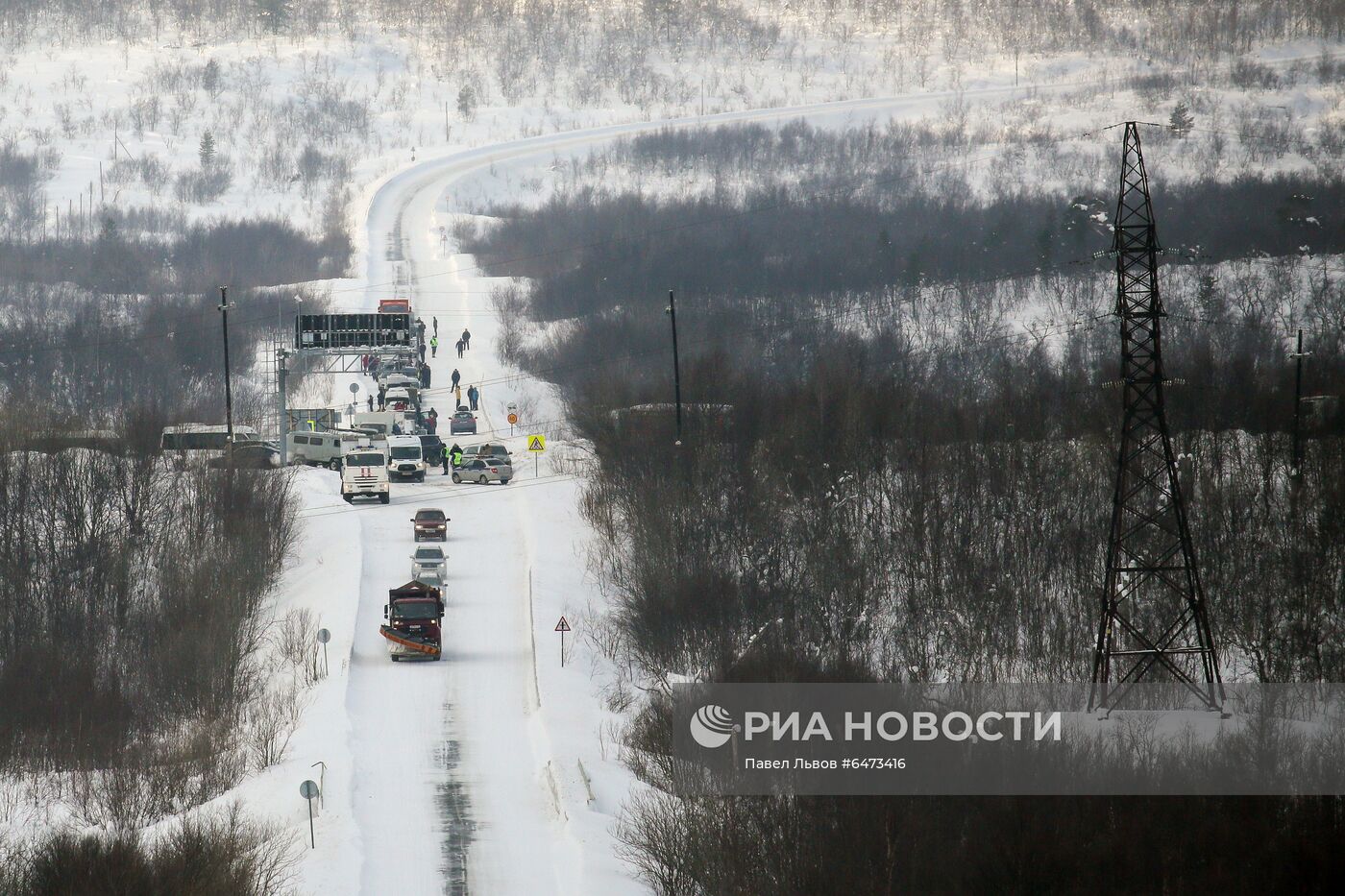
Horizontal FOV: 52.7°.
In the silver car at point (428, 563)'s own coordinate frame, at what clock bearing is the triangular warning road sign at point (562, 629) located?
The triangular warning road sign is roughly at 11 o'clock from the silver car.

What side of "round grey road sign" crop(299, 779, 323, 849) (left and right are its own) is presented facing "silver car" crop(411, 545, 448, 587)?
front

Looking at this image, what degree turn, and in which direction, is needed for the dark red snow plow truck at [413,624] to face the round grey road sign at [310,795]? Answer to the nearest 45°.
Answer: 0° — it already faces it

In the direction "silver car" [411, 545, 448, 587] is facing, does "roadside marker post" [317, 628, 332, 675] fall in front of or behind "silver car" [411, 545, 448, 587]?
in front

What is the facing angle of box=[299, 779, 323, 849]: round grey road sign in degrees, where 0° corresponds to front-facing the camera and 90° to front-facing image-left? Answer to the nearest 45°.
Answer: approximately 180°

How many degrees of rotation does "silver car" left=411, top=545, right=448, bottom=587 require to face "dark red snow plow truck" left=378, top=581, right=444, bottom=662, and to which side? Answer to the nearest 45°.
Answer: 0° — it already faces it

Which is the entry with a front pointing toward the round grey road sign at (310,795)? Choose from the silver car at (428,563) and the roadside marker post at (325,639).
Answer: the silver car

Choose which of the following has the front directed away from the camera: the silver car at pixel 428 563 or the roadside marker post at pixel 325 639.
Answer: the roadside marker post

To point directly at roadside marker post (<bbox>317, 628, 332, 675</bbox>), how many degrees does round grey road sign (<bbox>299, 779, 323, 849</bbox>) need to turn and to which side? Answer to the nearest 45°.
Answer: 0° — it already faces it

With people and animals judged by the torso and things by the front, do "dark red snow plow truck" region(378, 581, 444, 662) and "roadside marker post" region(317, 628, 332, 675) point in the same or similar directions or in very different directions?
very different directions

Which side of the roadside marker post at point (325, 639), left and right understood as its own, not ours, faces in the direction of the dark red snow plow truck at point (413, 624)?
right

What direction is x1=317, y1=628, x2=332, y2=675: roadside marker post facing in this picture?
away from the camera
